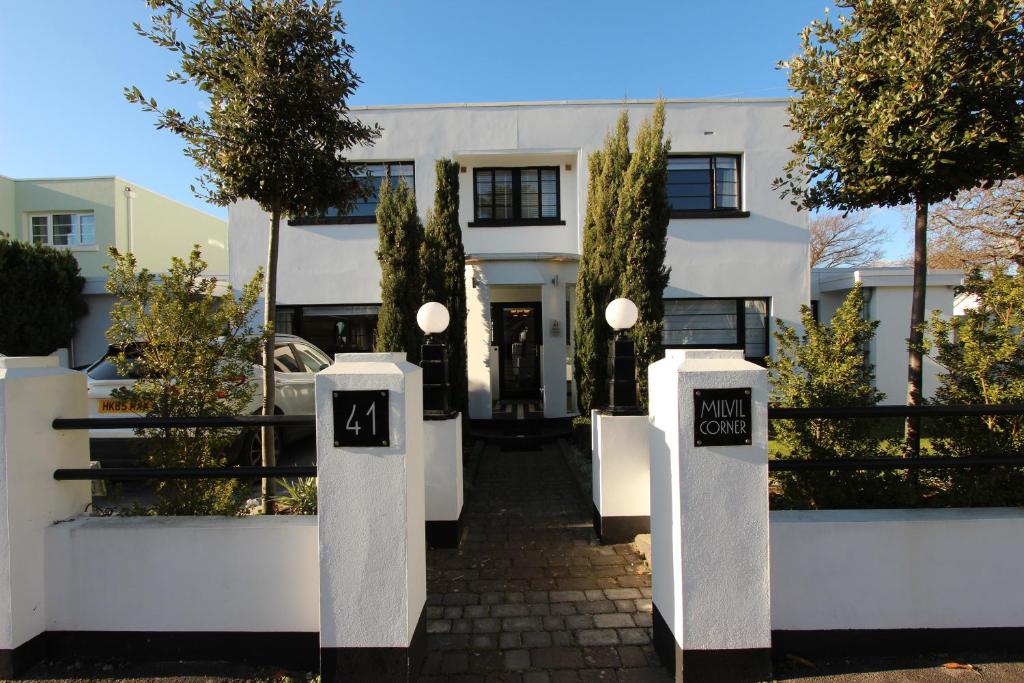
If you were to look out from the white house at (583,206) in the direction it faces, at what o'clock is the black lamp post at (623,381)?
The black lamp post is roughly at 12 o'clock from the white house.

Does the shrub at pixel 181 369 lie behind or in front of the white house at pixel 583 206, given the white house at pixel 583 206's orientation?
in front

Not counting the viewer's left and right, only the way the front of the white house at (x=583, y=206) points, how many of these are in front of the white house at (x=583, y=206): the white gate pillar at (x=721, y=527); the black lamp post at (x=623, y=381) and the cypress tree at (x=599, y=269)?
3

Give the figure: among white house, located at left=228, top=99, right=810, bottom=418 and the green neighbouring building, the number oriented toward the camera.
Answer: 2

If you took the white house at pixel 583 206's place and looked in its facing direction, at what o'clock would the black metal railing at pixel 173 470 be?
The black metal railing is roughly at 1 o'clock from the white house.

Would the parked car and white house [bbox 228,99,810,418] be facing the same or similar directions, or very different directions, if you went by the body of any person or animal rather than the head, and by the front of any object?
very different directions

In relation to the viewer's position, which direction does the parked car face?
facing away from the viewer and to the right of the viewer

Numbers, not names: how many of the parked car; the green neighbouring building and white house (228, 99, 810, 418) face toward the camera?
2

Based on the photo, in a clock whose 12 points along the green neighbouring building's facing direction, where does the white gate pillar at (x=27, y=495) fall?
The white gate pillar is roughly at 12 o'clock from the green neighbouring building.

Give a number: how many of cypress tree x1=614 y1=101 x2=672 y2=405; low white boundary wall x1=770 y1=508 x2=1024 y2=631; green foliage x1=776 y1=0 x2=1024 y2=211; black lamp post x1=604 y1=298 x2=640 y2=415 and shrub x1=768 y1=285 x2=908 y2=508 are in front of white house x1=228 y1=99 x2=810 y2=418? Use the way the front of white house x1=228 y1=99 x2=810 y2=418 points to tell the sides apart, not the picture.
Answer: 5

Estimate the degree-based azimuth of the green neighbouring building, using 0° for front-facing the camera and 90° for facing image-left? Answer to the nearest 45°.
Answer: approximately 0°

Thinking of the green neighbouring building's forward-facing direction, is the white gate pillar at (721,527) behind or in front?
in front

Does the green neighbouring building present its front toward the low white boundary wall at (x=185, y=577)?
yes

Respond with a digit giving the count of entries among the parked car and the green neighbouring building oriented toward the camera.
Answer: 1
